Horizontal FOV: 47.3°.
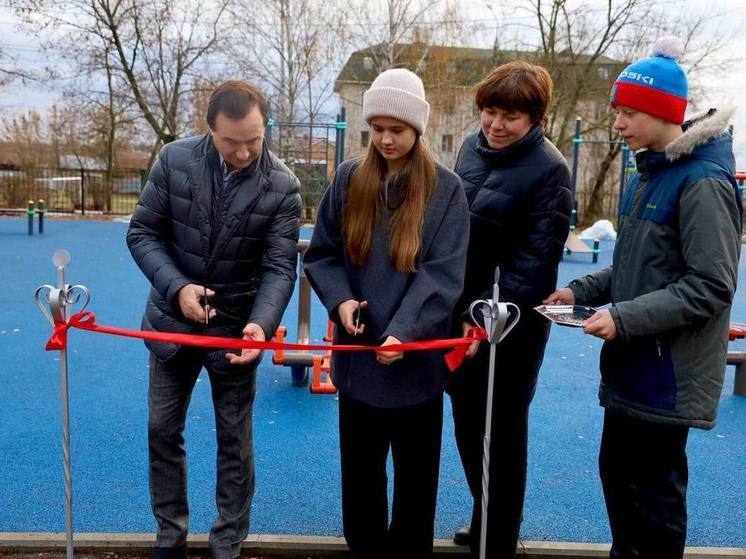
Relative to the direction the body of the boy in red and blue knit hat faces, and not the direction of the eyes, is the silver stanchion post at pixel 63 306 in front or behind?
in front

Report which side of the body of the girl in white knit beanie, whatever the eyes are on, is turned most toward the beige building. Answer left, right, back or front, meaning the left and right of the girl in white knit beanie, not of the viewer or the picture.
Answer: back

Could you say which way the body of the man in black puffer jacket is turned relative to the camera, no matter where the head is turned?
toward the camera

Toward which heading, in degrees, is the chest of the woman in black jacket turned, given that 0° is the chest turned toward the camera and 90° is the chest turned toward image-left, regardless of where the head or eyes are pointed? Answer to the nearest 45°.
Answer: approximately 45°

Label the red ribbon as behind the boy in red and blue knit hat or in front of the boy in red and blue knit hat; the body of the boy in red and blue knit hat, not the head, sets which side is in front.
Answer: in front

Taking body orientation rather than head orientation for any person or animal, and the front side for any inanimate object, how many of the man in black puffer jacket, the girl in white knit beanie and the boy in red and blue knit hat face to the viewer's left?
1

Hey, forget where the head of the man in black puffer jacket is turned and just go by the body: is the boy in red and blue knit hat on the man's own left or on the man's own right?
on the man's own left

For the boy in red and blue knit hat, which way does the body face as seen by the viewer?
to the viewer's left

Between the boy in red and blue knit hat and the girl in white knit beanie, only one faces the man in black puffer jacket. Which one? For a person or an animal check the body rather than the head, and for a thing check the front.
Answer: the boy in red and blue knit hat
